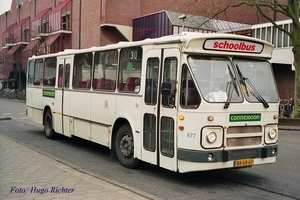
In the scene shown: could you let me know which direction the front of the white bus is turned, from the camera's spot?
facing the viewer and to the right of the viewer
